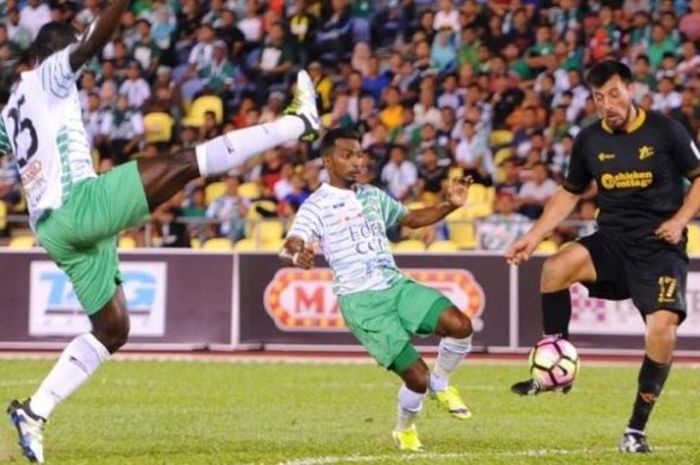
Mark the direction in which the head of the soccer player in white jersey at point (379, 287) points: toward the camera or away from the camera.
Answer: toward the camera

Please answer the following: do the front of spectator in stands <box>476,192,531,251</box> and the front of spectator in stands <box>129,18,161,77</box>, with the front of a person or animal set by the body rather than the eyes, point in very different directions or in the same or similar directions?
same or similar directions

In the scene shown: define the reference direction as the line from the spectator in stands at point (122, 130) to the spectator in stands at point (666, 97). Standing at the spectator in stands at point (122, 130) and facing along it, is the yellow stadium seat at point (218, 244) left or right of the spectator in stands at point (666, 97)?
right

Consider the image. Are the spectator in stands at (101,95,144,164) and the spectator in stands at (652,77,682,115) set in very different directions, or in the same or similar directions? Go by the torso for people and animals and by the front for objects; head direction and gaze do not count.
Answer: same or similar directions

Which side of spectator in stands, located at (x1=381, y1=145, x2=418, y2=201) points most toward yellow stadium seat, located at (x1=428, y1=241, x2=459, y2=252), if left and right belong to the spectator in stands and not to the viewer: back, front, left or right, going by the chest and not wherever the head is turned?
front

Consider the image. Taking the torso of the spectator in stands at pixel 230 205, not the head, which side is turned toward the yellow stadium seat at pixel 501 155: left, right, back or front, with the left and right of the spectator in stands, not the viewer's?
left

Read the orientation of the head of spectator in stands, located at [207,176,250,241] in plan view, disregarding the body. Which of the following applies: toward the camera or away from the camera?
toward the camera

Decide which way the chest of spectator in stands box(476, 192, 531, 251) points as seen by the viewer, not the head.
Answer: toward the camera

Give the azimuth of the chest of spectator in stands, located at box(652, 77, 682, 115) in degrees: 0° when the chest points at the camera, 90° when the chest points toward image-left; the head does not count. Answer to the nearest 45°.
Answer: approximately 0°

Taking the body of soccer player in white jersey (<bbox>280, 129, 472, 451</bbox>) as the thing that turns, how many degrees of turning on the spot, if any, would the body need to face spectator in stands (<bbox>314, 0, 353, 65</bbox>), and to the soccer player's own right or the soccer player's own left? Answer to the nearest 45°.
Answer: approximately 135° to the soccer player's own left

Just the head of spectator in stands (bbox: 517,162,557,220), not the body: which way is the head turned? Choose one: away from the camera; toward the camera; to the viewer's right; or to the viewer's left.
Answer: toward the camera

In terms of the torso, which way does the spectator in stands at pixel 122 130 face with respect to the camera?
toward the camera

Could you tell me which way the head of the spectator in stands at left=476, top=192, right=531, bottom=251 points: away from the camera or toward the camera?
toward the camera

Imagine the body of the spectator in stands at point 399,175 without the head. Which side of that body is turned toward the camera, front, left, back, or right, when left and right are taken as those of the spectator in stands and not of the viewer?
front
